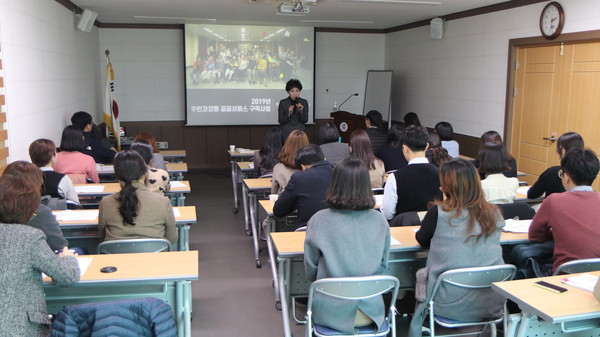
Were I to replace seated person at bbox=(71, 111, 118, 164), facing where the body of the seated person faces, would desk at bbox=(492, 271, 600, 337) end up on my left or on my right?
on my right

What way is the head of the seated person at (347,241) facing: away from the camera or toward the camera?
away from the camera

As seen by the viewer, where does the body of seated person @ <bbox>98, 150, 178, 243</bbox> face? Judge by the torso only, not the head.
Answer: away from the camera

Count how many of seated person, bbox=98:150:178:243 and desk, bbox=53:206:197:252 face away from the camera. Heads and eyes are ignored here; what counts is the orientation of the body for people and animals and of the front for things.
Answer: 1

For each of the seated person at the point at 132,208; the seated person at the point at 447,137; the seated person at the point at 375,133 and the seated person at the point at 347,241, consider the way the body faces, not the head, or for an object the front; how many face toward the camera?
0

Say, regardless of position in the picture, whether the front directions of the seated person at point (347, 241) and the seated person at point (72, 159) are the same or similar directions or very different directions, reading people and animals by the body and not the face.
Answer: same or similar directions

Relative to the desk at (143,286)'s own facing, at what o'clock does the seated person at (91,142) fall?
The seated person is roughly at 6 o'clock from the desk.

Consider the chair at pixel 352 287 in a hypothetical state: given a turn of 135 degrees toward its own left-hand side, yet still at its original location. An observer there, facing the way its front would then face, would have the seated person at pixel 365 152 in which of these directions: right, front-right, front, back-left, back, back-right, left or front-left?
back-right

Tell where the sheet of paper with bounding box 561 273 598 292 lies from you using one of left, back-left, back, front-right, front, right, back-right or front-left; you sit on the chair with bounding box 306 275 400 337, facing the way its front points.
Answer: right

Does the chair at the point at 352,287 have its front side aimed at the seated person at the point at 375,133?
yes

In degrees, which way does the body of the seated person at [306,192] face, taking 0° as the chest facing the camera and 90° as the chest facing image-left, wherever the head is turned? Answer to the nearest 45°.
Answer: approximately 135°

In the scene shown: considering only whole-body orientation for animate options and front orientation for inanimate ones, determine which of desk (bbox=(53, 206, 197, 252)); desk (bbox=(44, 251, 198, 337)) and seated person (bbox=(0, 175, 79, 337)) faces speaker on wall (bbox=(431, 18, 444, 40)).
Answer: the seated person

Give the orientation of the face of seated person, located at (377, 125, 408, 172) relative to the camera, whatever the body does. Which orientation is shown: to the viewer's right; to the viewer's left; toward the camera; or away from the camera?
away from the camera

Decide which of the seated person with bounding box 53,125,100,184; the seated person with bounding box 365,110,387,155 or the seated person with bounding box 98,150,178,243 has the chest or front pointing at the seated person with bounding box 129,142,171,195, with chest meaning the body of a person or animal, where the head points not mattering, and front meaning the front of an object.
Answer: the seated person with bounding box 98,150,178,243

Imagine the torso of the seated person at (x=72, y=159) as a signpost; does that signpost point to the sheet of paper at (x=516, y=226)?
no

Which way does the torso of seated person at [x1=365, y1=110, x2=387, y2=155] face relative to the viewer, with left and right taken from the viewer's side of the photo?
facing away from the viewer and to the left of the viewer

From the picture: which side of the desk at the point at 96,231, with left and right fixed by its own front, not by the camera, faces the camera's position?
front

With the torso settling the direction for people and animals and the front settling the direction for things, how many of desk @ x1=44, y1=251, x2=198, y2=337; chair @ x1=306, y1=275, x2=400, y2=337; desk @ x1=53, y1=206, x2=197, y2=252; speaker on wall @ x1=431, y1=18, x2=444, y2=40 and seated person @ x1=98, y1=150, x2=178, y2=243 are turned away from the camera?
2

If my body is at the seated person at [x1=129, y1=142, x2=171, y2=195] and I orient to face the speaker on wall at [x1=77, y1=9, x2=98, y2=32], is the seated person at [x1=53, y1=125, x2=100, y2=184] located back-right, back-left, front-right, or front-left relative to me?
front-left

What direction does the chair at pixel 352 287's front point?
away from the camera

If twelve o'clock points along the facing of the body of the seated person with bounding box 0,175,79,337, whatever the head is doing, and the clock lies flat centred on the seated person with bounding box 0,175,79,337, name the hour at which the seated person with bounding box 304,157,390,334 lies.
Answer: the seated person with bounding box 304,157,390,334 is roughly at 2 o'clock from the seated person with bounding box 0,175,79,337.

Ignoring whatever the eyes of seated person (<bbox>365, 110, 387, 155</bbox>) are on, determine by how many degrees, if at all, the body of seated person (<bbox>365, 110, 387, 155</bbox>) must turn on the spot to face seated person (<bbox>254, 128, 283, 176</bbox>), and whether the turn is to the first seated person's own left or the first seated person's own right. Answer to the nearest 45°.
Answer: approximately 90° to the first seated person's own left

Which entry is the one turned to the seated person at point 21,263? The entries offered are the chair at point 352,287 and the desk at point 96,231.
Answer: the desk

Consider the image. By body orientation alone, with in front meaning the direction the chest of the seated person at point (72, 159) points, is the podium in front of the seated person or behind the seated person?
in front
